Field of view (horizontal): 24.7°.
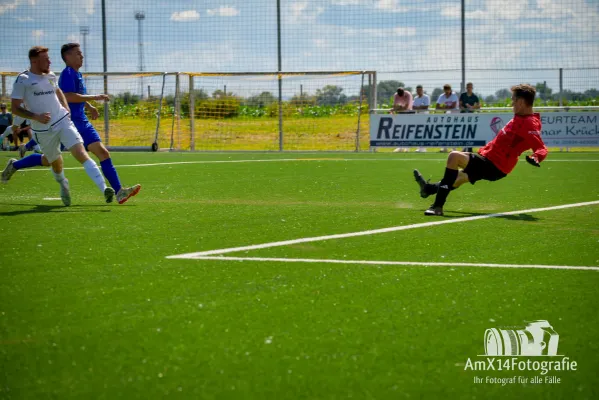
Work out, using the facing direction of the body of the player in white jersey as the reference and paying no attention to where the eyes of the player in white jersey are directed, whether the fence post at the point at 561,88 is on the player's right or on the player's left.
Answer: on the player's left

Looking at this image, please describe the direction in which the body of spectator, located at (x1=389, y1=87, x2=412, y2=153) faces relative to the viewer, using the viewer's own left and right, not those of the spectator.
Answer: facing the viewer

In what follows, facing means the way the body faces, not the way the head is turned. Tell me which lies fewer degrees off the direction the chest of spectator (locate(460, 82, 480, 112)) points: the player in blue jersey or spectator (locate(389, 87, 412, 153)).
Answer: the player in blue jersey

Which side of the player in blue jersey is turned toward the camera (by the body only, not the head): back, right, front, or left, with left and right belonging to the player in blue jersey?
right

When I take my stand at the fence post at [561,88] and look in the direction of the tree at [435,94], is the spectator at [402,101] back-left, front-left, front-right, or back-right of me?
front-left

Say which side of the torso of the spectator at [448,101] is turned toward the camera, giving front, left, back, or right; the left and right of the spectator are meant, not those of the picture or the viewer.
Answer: front

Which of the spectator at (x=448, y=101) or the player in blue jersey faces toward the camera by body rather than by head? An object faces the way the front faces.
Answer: the spectator

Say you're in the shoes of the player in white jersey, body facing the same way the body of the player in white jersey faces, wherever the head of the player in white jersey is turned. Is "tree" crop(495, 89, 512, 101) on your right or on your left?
on your left

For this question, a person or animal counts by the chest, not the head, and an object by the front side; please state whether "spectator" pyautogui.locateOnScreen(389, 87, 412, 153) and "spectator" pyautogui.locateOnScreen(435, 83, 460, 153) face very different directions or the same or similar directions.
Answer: same or similar directions

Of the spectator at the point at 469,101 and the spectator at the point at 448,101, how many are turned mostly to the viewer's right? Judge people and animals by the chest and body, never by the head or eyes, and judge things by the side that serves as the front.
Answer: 0

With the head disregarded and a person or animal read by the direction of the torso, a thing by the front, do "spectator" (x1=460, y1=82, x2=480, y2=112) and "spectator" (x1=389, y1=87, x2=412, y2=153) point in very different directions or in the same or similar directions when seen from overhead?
same or similar directions

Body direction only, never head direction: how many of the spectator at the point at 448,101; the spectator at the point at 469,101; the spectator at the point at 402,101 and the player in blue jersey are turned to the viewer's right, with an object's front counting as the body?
1
